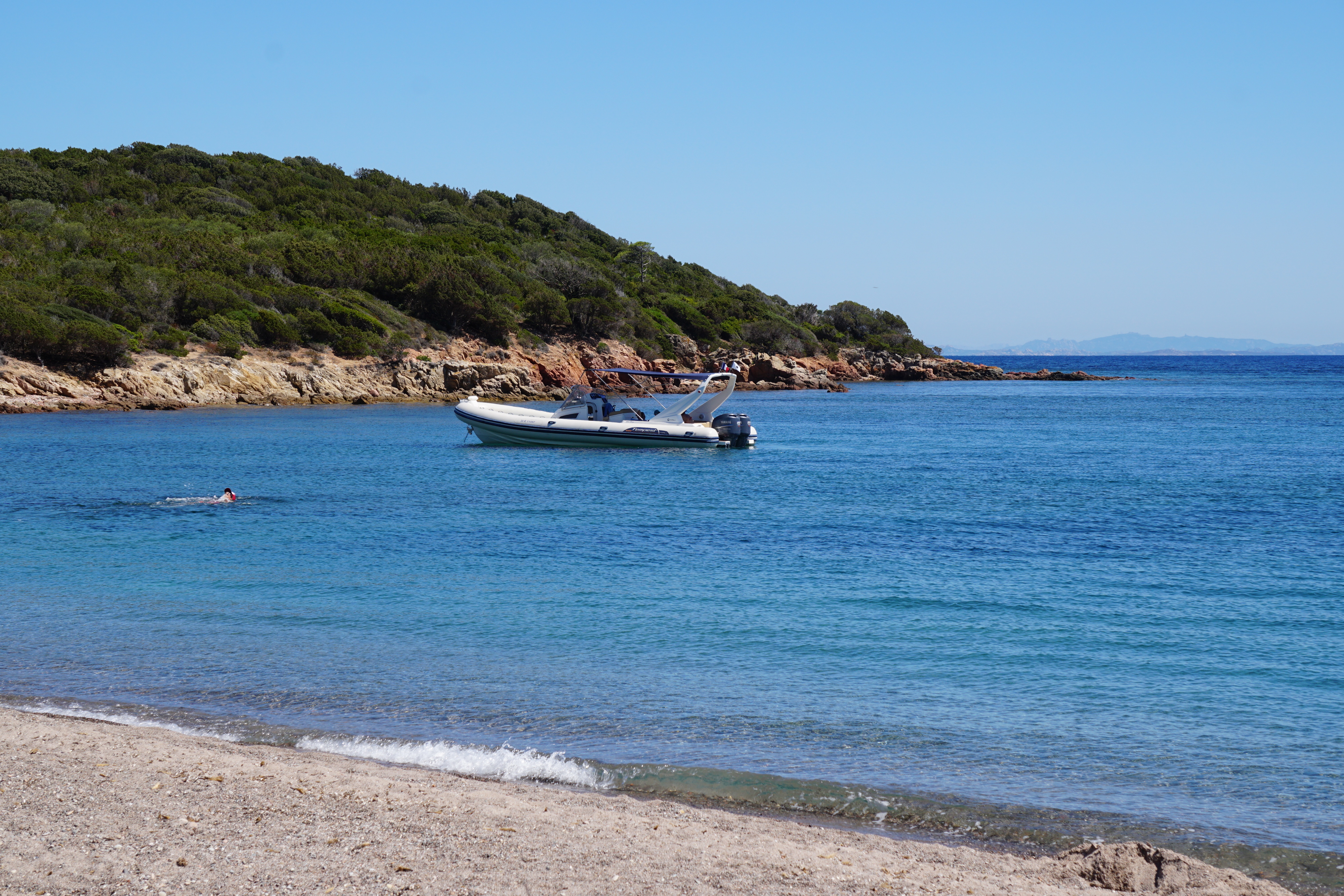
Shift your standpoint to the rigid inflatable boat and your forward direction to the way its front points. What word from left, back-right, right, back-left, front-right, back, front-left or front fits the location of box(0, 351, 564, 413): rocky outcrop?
front-right

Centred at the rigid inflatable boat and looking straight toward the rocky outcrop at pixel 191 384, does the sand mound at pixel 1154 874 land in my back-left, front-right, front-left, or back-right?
back-left

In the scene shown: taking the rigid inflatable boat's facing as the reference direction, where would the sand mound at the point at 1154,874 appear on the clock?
The sand mound is roughly at 9 o'clock from the rigid inflatable boat.

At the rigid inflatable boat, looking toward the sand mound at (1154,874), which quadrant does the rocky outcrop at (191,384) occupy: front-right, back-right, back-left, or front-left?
back-right

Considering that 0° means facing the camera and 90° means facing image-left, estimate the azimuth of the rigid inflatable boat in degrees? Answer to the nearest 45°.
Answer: approximately 90°
